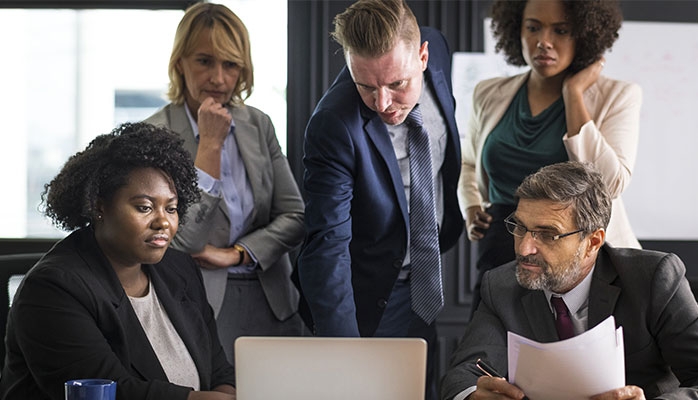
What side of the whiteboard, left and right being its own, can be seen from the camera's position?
front

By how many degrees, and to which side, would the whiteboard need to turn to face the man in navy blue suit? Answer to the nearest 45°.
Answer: approximately 45° to its right

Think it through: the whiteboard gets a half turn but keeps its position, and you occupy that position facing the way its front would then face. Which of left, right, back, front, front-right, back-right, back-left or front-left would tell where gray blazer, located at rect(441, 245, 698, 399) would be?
back

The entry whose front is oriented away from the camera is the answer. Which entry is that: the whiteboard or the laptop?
the laptop

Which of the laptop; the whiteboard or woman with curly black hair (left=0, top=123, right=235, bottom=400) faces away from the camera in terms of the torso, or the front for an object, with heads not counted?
the laptop

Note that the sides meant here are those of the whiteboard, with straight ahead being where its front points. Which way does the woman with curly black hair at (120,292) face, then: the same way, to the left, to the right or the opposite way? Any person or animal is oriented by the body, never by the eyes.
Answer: to the left

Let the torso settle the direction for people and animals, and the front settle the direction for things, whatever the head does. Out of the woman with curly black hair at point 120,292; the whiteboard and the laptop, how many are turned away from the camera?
1

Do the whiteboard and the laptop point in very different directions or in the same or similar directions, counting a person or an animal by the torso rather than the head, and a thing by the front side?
very different directions

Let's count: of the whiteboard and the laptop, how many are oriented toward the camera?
1

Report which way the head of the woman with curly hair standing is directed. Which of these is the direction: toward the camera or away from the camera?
toward the camera

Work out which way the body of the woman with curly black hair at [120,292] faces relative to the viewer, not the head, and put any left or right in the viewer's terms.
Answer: facing the viewer and to the right of the viewer

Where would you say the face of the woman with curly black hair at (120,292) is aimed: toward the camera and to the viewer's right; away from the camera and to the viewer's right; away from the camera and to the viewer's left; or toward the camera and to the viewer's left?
toward the camera and to the viewer's right

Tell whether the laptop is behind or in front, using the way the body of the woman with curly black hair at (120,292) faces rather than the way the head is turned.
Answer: in front

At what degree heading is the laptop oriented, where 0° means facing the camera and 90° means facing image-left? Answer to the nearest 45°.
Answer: approximately 180°
